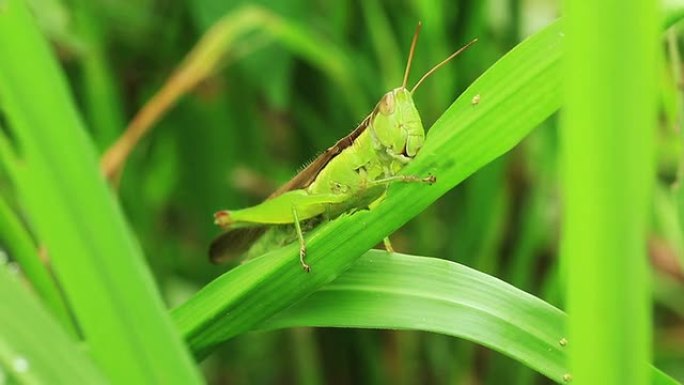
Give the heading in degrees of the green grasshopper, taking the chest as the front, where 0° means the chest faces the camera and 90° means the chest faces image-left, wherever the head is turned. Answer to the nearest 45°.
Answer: approximately 315°
